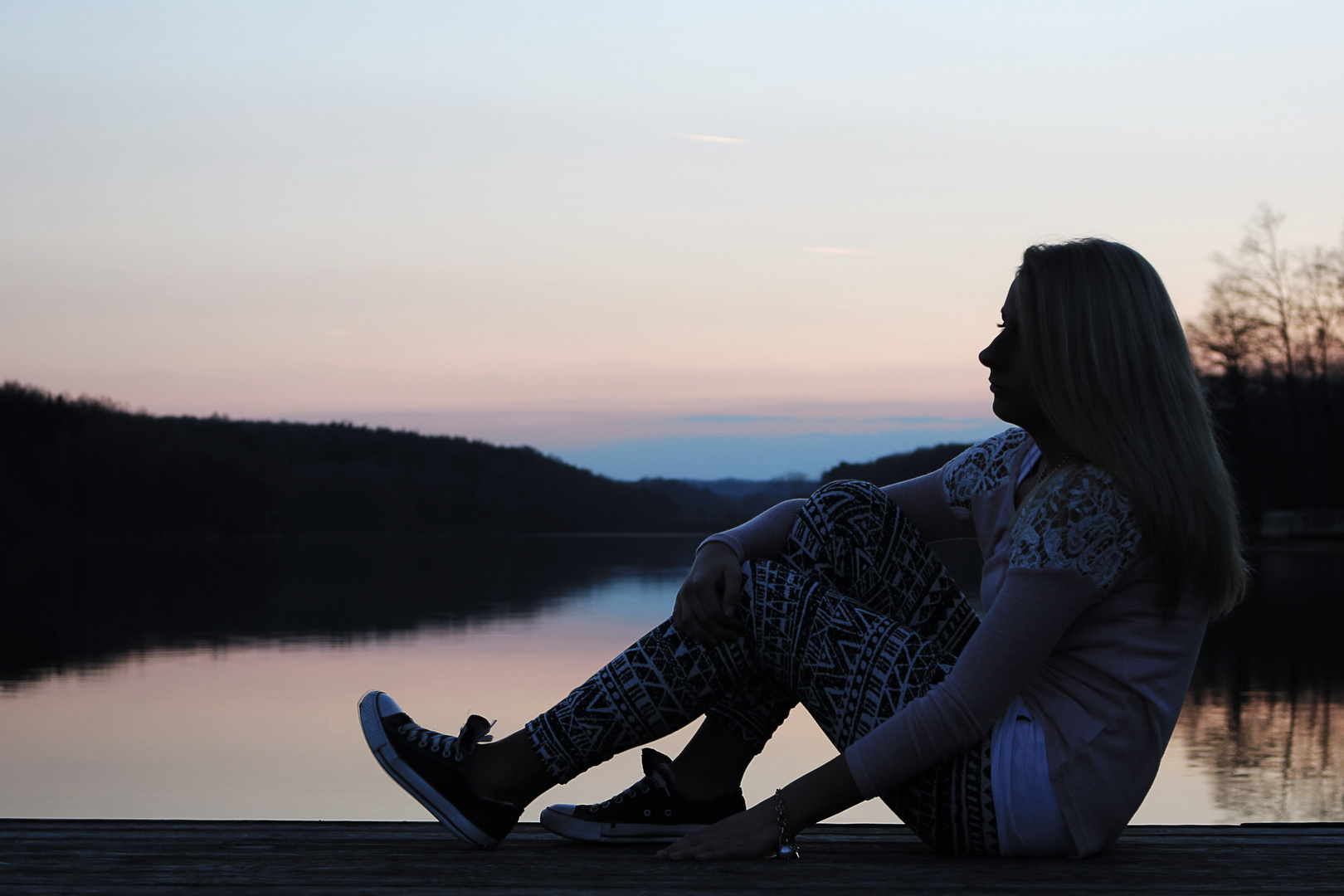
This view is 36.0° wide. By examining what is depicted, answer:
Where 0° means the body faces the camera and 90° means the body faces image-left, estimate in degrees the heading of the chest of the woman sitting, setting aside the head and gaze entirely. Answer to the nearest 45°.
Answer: approximately 90°
